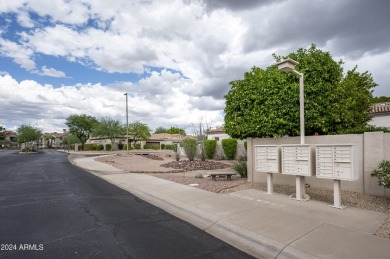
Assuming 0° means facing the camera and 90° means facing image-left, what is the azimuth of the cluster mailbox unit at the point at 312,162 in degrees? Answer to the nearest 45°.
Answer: approximately 45°

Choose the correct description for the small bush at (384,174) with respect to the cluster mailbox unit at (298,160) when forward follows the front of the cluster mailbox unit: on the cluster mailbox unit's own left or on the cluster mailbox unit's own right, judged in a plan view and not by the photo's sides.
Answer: on the cluster mailbox unit's own left

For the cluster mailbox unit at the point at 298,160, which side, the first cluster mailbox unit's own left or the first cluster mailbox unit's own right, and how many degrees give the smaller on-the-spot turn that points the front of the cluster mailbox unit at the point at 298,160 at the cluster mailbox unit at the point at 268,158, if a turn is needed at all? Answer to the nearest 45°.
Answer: approximately 90° to the first cluster mailbox unit's own right

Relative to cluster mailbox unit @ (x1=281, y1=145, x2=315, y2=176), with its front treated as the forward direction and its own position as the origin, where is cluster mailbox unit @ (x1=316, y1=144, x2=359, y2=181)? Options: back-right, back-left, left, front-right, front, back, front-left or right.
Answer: left

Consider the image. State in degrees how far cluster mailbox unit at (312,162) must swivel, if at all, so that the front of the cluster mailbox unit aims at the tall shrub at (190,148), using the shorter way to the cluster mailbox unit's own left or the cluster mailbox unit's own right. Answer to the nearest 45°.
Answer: approximately 90° to the cluster mailbox unit's own right

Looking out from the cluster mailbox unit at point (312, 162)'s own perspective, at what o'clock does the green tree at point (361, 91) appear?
The green tree is roughly at 5 o'clock from the cluster mailbox unit.

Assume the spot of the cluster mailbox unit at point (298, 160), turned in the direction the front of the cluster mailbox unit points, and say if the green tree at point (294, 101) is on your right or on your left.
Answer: on your right
